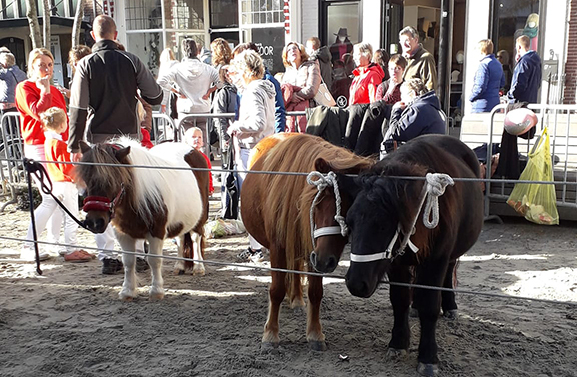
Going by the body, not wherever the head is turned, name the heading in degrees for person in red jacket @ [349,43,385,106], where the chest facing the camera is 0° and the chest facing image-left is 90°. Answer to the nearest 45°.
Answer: approximately 45°

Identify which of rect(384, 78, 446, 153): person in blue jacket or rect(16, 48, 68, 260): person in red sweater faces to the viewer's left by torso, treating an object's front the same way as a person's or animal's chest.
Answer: the person in blue jacket

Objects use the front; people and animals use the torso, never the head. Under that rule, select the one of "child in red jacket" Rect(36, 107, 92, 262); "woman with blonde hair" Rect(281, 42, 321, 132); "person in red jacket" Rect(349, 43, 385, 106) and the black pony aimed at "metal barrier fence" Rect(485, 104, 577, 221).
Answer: the child in red jacket

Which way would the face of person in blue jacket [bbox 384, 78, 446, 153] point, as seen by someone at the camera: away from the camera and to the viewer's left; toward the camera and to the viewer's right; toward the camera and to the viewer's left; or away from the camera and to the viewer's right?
away from the camera and to the viewer's left

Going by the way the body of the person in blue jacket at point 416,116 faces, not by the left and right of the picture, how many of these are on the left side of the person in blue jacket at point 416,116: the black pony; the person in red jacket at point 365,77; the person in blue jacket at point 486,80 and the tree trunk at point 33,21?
1

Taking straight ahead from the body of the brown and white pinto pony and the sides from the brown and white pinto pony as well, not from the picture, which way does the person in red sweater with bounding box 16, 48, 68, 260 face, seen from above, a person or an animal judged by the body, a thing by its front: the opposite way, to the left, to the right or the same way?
to the left

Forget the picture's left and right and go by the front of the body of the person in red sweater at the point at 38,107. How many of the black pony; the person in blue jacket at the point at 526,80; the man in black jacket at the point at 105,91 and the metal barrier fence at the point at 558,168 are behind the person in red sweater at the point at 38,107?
0

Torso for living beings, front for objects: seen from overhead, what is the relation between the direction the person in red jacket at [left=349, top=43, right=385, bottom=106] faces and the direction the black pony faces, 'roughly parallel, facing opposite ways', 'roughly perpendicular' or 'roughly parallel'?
roughly parallel

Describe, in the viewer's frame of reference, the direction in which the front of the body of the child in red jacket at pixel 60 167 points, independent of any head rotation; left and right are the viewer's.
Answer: facing to the right of the viewer

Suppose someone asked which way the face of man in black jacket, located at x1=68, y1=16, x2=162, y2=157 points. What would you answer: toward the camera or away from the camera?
away from the camera

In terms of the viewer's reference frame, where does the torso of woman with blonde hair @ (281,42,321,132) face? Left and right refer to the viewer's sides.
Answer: facing the viewer and to the left of the viewer

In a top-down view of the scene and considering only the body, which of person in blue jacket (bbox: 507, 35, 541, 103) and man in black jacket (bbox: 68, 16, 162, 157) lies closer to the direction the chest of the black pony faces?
the man in black jacket

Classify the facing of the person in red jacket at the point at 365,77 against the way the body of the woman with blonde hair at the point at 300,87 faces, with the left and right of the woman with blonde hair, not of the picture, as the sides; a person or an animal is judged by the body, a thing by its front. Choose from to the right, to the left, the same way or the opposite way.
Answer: the same way

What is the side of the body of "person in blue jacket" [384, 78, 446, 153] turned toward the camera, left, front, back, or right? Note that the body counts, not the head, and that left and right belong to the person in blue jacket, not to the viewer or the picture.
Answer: left

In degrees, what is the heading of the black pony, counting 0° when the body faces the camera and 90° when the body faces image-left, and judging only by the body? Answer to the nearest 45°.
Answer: approximately 45°
